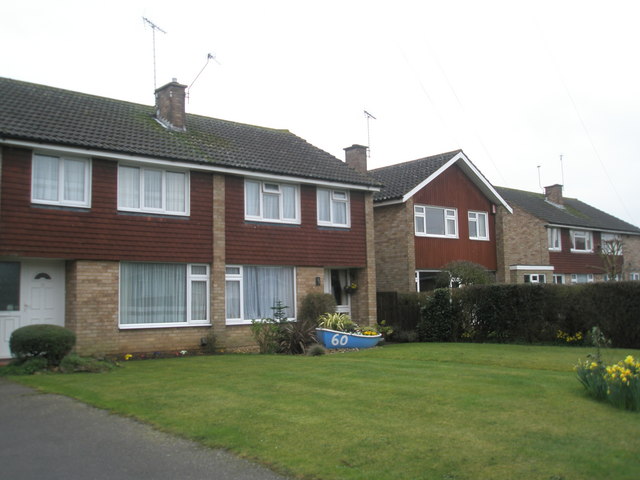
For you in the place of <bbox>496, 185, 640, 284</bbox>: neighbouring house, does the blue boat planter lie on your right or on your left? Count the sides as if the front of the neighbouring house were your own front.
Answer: on your right

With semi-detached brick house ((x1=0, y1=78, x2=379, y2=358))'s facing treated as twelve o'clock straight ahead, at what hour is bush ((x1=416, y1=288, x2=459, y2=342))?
The bush is roughly at 10 o'clock from the semi-detached brick house.

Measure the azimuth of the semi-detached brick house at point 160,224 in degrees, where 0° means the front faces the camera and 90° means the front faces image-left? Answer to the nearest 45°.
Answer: approximately 315°

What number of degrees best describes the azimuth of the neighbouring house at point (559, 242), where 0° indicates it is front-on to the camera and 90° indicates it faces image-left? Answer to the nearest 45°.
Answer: approximately 315°

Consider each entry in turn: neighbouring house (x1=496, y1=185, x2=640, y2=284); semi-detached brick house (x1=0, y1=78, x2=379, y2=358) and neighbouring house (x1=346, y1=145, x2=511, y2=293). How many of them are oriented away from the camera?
0

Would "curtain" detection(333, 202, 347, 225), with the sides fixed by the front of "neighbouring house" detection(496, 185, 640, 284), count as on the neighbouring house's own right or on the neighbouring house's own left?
on the neighbouring house's own right

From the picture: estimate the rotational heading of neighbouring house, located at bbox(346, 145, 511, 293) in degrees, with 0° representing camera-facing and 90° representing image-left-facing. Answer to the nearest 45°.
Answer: approximately 315°

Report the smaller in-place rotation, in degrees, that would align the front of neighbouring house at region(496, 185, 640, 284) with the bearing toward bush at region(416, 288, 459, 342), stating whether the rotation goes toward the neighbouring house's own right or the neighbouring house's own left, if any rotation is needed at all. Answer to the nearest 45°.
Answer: approximately 45° to the neighbouring house's own right

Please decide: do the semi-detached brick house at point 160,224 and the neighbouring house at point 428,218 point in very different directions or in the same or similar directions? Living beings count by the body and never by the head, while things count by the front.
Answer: same or similar directions

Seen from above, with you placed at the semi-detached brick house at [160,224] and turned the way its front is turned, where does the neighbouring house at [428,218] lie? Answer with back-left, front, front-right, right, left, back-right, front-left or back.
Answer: left

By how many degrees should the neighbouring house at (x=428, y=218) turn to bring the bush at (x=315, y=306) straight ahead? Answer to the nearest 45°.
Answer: approximately 90° to its right

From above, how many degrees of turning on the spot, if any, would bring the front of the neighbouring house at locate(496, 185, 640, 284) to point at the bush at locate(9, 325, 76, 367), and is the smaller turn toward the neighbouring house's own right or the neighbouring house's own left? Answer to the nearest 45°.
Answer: approximately 45° to the neighbouring house's own right

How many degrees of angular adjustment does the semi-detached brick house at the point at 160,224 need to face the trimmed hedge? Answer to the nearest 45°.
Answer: approximately 45° to its left

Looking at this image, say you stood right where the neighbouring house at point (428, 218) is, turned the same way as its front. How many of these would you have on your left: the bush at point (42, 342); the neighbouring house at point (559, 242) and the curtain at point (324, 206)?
1

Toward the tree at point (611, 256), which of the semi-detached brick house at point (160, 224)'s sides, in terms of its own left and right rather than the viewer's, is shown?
left

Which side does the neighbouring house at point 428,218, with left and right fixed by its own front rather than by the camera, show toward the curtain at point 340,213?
right
